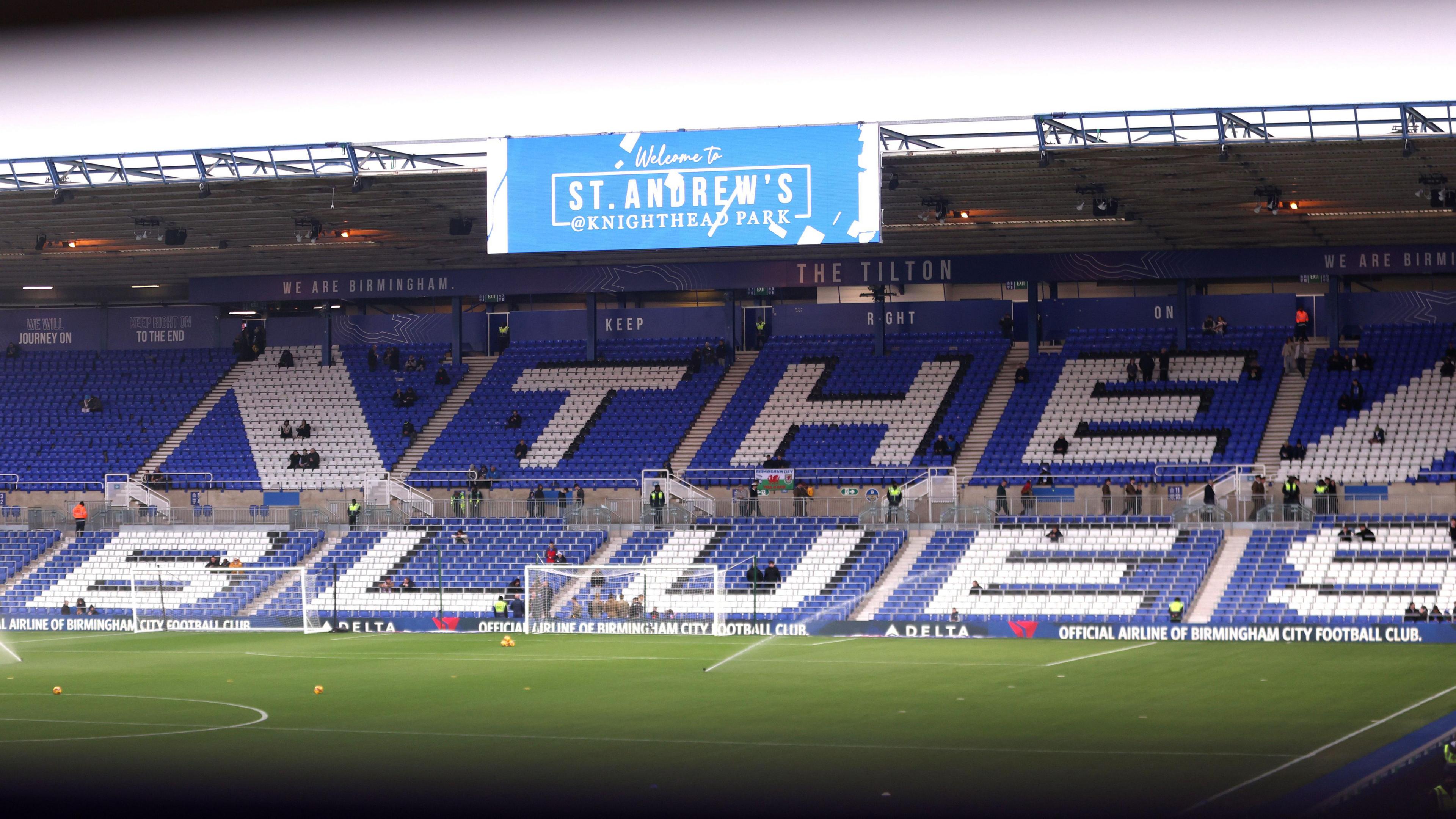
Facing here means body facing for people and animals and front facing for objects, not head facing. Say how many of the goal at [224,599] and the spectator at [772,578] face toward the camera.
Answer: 2

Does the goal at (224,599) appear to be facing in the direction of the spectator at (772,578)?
no

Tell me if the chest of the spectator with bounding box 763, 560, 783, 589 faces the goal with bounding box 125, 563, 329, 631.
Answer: no

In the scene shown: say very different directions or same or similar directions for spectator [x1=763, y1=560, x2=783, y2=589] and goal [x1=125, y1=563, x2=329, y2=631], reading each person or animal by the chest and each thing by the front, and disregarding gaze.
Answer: same or similar directions

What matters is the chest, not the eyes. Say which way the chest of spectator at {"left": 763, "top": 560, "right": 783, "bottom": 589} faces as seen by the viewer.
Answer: toward the camera
